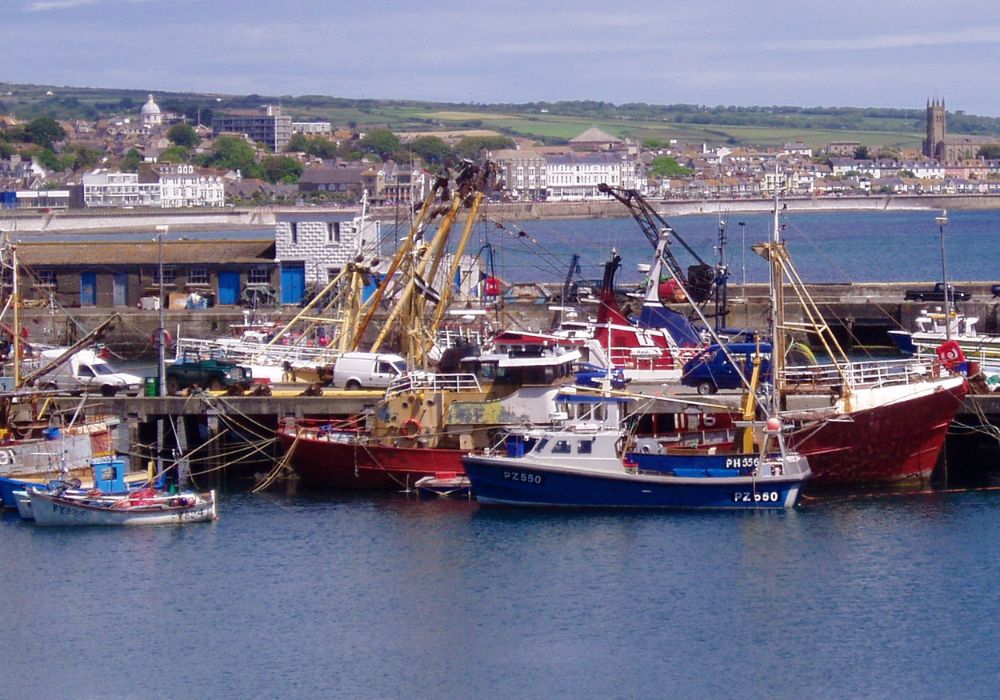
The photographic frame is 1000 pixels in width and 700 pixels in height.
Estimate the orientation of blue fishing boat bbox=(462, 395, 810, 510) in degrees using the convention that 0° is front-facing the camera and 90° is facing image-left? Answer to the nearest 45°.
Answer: approximately 90°

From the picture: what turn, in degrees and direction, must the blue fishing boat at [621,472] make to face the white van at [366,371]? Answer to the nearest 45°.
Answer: approximately 45° to its right

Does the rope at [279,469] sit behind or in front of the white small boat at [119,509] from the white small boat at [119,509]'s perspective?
behind

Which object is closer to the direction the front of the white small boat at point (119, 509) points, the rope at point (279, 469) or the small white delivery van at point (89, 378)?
the small white delivery van

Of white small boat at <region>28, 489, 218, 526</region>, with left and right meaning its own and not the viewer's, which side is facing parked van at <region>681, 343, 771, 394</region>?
back

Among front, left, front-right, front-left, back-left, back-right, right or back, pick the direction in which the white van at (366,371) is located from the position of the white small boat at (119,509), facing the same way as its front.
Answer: back-right

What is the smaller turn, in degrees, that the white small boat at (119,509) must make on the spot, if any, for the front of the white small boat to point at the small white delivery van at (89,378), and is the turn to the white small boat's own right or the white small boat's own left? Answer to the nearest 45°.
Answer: approximately 90° to the white small boat's own right

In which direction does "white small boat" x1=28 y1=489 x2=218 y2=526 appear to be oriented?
to the viewer's left

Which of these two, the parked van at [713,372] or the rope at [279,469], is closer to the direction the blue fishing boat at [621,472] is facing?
the rope

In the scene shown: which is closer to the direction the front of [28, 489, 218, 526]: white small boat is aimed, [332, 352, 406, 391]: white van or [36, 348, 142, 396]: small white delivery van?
the small white delivery van

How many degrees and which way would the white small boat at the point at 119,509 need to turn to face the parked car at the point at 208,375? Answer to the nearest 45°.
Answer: approximately 90° to its right
